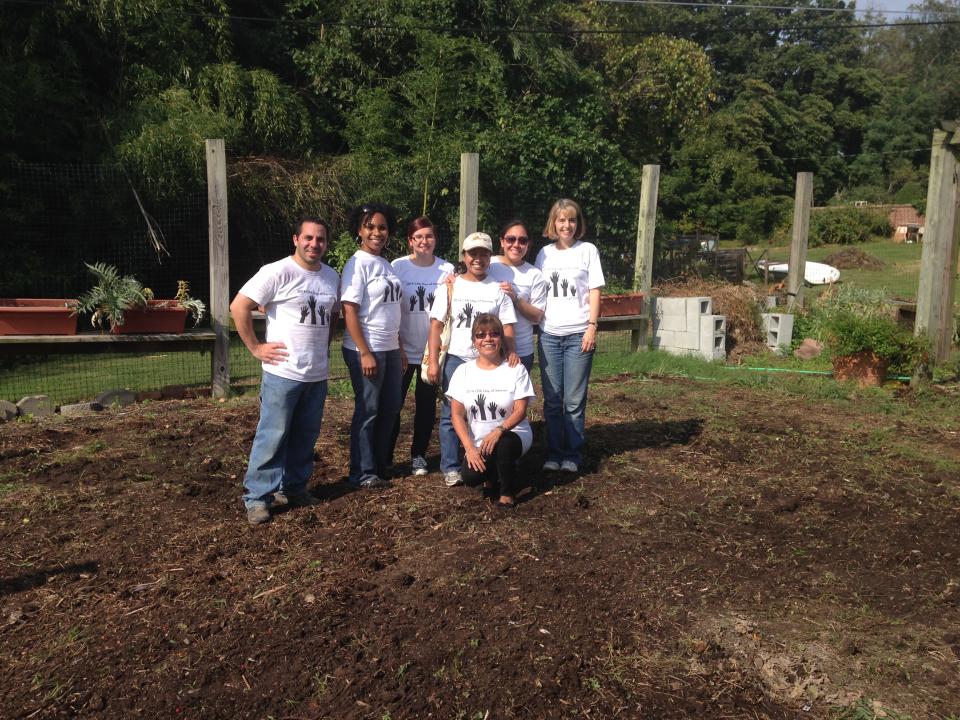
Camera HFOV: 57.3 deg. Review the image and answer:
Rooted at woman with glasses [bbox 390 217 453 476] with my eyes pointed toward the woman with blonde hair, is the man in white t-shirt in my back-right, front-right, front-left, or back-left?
back-right

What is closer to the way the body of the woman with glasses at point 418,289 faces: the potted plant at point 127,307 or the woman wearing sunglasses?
the woman wearing sunglasses

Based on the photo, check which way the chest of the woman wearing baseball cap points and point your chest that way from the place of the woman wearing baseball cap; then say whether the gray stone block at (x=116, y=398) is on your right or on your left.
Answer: on your right

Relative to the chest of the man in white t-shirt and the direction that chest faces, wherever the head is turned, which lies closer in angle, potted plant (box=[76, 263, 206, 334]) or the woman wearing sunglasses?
the woman wearing sunglasses

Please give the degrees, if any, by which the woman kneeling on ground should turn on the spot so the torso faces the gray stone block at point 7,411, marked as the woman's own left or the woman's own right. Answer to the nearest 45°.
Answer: approximately 135° to the woman's own right

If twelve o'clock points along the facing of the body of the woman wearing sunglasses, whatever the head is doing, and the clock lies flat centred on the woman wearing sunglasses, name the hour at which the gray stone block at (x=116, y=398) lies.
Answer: The gray stone block is roughly at 4 o'clock from the woman wearing sunglasses.

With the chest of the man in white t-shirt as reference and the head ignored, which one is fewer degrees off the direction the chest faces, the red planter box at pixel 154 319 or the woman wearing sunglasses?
the woman wearing sunglasses

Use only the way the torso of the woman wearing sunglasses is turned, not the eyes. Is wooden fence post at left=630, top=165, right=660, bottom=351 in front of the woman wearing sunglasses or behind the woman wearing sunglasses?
behind
